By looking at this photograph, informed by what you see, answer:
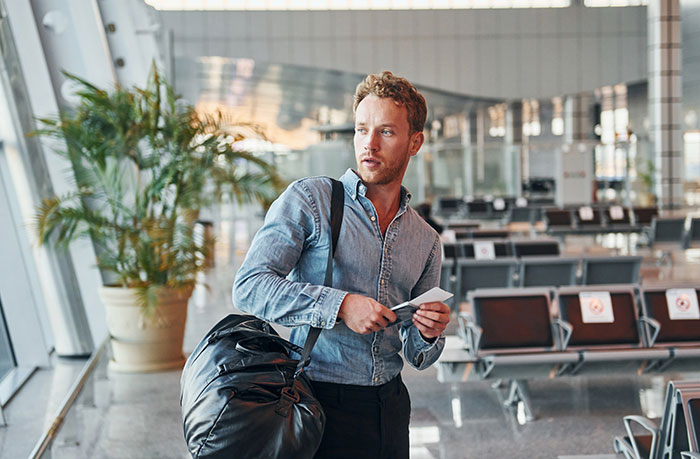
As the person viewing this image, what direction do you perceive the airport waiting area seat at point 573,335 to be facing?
facing the viewer

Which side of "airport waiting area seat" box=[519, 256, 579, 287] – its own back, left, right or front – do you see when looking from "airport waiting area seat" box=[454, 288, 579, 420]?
back

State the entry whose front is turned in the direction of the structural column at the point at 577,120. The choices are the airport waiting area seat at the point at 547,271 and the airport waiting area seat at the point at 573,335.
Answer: the airport waiting area seat at the point at 547,271

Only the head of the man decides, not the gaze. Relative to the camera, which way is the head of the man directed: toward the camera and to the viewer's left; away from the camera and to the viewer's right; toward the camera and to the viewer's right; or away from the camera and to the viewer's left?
toward the camera and to the viewer's left

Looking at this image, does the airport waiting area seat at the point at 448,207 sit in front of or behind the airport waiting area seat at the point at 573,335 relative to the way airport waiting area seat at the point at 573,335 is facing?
behind

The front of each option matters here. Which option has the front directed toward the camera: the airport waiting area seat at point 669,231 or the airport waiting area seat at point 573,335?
the airport waiting area seat at point 573,335
